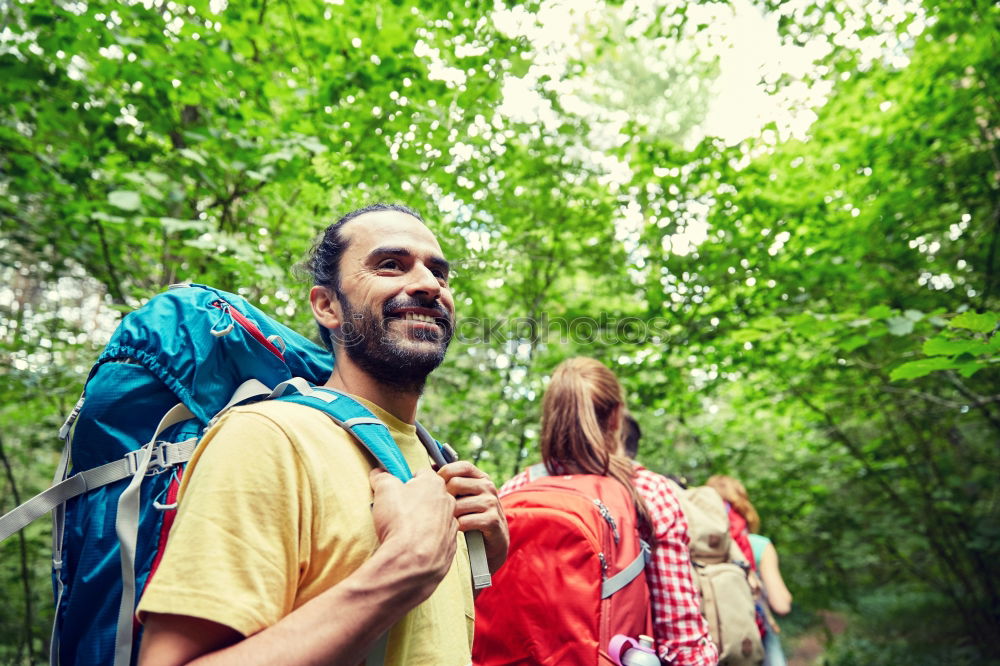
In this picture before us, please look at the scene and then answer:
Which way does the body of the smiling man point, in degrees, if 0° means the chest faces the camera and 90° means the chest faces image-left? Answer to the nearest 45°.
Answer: approximately 315°

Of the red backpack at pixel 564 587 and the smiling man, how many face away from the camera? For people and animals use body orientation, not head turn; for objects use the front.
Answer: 0

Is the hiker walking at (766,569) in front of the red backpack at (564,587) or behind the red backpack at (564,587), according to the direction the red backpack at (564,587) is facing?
behind

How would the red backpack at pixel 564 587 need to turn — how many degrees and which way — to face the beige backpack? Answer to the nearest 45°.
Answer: approximately 180°

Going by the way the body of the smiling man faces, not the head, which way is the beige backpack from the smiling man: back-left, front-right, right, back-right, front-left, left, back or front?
left

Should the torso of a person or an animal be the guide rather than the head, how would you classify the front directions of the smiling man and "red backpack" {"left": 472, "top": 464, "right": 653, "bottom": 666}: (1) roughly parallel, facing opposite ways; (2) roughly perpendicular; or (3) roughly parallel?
roughly perpendicular

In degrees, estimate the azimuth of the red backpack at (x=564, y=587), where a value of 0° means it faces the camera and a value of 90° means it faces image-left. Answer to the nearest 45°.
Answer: approximately 45°

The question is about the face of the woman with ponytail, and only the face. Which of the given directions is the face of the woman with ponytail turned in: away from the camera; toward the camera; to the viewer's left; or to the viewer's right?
away from the camera

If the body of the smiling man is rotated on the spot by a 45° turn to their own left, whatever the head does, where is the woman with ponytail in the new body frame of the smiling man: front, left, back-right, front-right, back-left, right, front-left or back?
front-left

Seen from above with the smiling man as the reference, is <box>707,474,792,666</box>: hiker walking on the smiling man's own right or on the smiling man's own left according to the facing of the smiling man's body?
on the smiling man's own left

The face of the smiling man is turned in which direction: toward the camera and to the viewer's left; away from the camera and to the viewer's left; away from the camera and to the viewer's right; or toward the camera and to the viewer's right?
toward the camera and to the viewer's right
